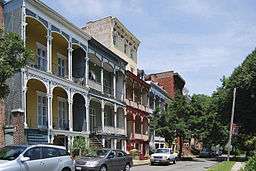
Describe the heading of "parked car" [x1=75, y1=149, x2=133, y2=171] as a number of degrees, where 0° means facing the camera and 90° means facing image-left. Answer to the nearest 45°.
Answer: approximately 45°

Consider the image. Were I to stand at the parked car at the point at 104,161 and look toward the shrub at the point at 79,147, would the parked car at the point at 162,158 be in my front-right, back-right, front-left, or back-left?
front-right

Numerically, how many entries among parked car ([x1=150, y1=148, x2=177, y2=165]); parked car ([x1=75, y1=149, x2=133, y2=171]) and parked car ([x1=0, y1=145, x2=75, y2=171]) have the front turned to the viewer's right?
0

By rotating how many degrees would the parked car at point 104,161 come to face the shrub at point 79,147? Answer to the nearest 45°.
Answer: approximately 135° to its right

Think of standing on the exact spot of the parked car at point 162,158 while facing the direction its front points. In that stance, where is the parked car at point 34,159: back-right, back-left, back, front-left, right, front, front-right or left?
front-left

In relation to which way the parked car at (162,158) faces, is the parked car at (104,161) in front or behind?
in front

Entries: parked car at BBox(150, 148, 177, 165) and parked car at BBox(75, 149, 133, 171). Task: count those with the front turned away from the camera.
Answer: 0

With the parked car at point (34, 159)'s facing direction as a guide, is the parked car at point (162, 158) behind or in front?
behind

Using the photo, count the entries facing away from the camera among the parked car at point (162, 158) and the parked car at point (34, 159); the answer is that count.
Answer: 0

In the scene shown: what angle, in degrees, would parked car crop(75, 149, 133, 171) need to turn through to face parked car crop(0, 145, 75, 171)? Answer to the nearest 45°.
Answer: approximately 45° to its left

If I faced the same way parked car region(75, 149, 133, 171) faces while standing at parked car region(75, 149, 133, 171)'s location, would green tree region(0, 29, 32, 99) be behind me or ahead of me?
ahead

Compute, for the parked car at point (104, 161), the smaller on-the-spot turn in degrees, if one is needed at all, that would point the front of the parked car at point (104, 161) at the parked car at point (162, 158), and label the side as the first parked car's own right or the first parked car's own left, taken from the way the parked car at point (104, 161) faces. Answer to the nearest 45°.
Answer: approximately 135° to the first parked car's own right
